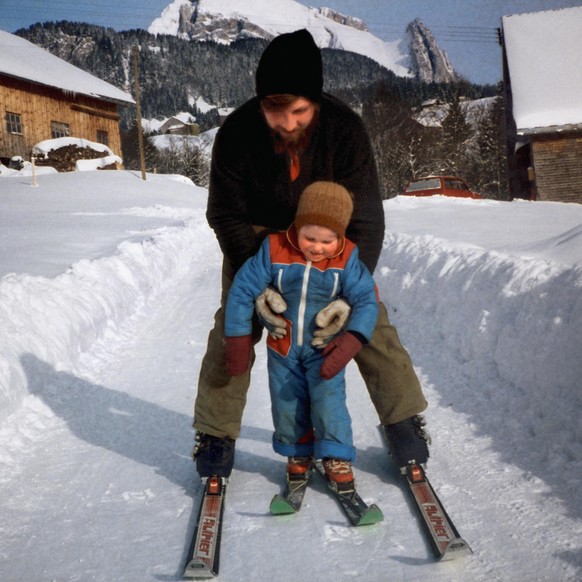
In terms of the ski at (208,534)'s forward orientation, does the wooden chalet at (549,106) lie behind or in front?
behind

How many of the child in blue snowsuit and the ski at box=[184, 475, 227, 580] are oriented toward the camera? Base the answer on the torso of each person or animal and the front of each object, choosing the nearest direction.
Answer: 2

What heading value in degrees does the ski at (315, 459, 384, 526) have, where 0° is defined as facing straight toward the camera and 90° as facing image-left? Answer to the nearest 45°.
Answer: approximately 315°

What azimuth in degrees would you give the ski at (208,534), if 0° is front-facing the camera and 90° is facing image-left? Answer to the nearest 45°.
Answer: approximately 0°

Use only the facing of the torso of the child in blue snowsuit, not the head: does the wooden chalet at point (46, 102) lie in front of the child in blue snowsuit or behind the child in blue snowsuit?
behind
